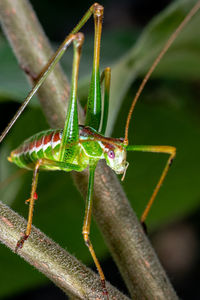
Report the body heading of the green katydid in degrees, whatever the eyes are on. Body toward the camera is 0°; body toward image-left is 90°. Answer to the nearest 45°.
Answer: approximately 270°
